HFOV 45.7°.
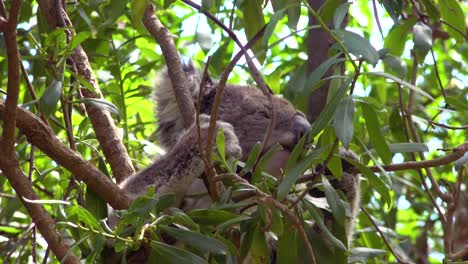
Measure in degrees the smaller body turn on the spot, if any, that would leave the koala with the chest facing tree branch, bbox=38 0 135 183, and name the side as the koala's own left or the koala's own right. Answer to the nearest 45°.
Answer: approximately 135° to the koala's own right

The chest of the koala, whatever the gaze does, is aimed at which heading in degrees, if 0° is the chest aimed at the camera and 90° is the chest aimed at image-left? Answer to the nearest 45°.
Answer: approximately 270°

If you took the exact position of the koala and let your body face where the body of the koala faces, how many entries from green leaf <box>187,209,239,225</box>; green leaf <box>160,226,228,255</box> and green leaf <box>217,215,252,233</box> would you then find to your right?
3

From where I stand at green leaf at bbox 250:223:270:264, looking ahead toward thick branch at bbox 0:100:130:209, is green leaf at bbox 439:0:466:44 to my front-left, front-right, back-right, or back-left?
back-right

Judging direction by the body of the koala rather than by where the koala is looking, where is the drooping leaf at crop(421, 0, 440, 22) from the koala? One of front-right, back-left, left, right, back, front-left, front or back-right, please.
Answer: front-right

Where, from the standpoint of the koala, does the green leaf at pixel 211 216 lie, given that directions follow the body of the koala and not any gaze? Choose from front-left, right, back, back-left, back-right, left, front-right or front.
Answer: right
